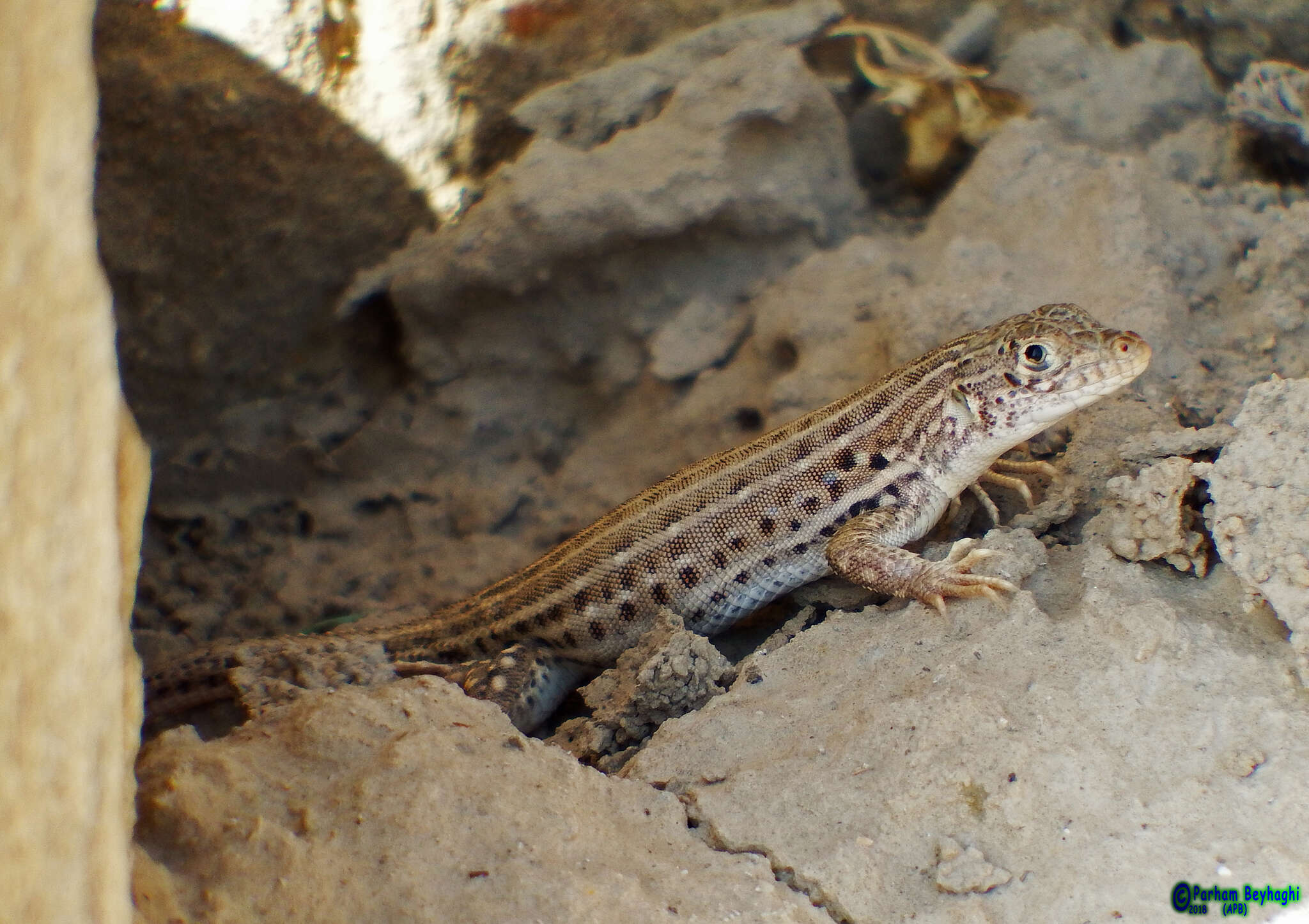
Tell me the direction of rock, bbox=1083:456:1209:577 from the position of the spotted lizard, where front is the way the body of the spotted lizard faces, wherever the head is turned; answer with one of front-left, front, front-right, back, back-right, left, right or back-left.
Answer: front-right

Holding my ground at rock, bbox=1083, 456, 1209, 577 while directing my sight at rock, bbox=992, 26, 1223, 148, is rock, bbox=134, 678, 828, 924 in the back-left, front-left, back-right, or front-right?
back-left

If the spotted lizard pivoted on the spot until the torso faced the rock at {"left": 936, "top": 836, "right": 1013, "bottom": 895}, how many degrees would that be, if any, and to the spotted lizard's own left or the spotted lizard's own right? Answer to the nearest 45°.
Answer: approximately 90° to the spotted lizard's own right

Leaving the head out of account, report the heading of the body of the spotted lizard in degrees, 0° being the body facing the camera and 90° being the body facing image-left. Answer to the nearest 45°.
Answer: approximately 270°

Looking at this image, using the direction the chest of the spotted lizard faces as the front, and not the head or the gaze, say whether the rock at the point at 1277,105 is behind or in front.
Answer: in front

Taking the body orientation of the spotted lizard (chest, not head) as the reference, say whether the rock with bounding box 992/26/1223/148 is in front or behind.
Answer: in front

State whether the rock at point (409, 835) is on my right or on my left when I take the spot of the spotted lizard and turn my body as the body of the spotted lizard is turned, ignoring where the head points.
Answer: on my right
